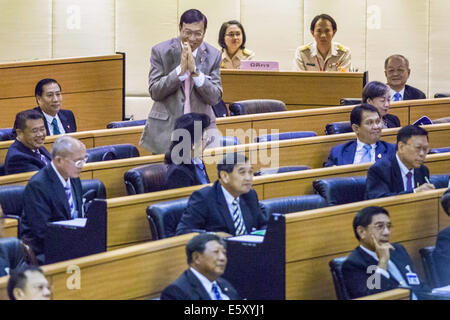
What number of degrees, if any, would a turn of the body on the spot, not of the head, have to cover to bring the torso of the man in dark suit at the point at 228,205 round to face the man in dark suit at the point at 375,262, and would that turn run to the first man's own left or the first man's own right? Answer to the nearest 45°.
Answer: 0° — they already face them

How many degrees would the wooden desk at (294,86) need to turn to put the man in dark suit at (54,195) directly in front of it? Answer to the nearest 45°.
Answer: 0° — it already faces them

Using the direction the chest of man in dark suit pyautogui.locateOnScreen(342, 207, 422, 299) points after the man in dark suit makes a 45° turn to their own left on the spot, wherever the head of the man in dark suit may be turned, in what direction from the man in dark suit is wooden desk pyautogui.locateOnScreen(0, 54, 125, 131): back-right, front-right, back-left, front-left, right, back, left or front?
back-left

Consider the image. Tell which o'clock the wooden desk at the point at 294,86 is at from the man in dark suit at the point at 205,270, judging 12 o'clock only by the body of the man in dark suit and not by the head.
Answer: The wooden desk is roughly at 8 o'clock from the man in dark suit.

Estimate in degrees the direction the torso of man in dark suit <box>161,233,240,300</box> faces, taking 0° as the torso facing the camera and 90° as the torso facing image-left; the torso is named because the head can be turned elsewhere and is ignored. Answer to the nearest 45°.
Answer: approximately 315°

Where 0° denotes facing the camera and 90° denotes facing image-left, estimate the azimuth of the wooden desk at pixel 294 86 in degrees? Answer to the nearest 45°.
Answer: approximately 0°

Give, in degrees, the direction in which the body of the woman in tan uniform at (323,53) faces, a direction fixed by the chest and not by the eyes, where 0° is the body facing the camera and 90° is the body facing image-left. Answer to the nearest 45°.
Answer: approximately 0°

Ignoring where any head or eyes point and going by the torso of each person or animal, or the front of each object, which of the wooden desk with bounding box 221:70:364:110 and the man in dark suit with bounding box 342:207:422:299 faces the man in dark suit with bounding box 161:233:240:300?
the wooden desk

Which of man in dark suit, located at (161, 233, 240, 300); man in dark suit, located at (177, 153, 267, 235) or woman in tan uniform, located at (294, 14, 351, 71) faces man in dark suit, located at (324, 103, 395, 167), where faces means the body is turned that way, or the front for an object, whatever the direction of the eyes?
the woman in tan uniform

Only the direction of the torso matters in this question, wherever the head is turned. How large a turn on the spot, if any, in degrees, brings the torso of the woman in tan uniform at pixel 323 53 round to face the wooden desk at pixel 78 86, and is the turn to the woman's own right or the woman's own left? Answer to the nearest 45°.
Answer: approximately 90° to the woman's own right
